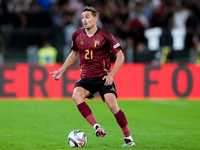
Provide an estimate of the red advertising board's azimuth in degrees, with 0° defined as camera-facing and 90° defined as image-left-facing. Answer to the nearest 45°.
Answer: approximately 0°

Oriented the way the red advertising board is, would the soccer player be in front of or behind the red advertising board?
in front
